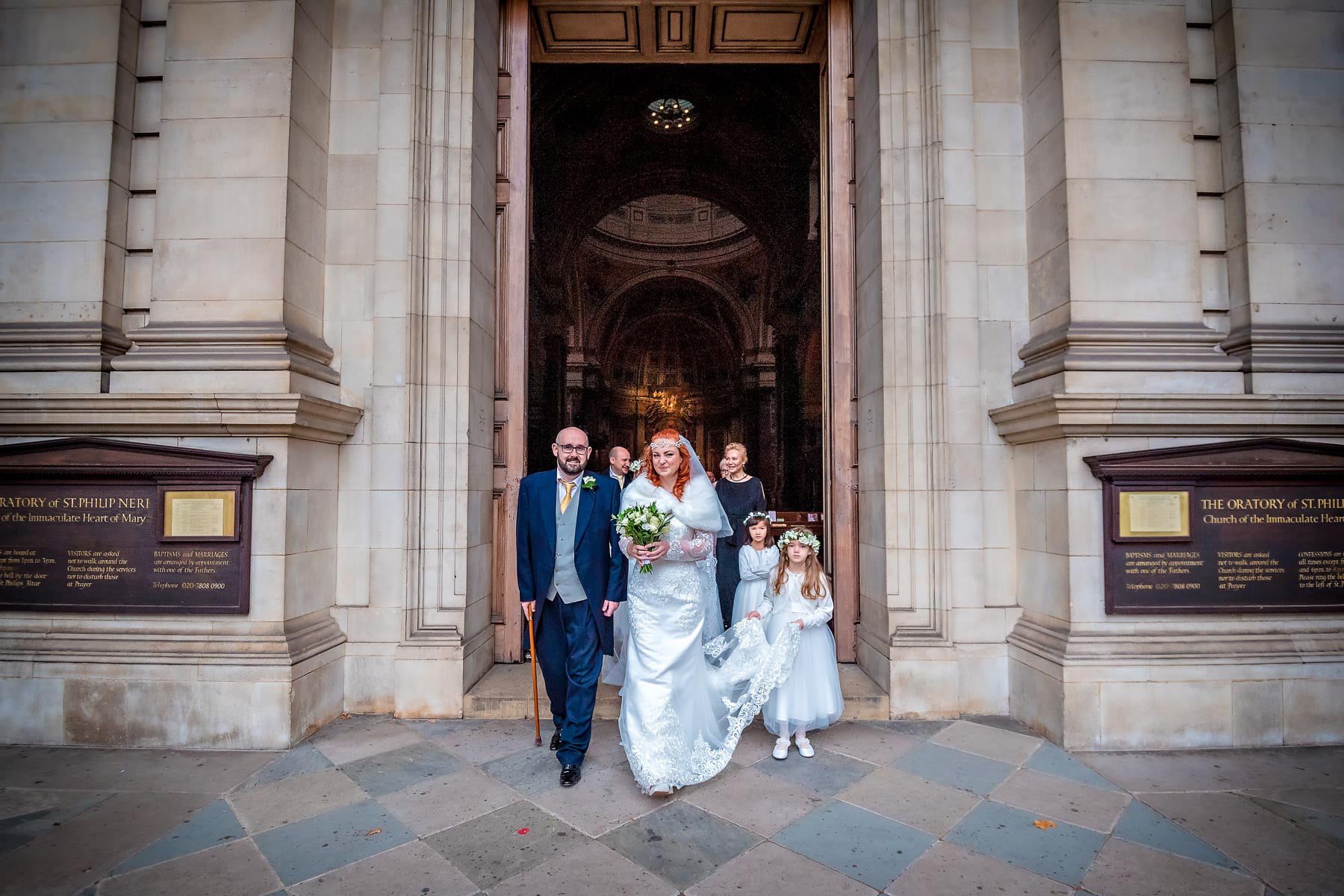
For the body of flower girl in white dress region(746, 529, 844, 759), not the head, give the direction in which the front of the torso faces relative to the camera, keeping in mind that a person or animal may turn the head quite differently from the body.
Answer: toward the camera

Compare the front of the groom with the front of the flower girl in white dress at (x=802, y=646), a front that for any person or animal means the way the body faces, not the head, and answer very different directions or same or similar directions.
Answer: same or similar directions

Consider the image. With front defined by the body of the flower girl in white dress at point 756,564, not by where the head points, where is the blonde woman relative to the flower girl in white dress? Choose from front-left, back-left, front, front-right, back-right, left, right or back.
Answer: back

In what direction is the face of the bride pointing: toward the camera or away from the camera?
toward the camera

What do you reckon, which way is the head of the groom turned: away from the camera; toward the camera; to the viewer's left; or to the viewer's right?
toward the camera

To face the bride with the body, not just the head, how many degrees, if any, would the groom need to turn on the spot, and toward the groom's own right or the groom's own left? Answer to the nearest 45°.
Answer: approximately 45° to the groom's own left

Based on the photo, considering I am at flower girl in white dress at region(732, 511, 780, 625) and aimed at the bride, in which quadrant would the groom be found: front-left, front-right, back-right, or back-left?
front-right

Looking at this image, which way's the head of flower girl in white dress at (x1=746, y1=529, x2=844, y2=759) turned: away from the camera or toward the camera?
toward the camera

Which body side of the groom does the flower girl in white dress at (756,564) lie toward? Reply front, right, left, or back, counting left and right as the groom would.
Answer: left

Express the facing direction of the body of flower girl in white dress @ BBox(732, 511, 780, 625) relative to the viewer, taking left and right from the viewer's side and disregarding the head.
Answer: facing the viewer

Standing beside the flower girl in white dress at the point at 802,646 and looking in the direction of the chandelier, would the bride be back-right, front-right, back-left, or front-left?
back-left
